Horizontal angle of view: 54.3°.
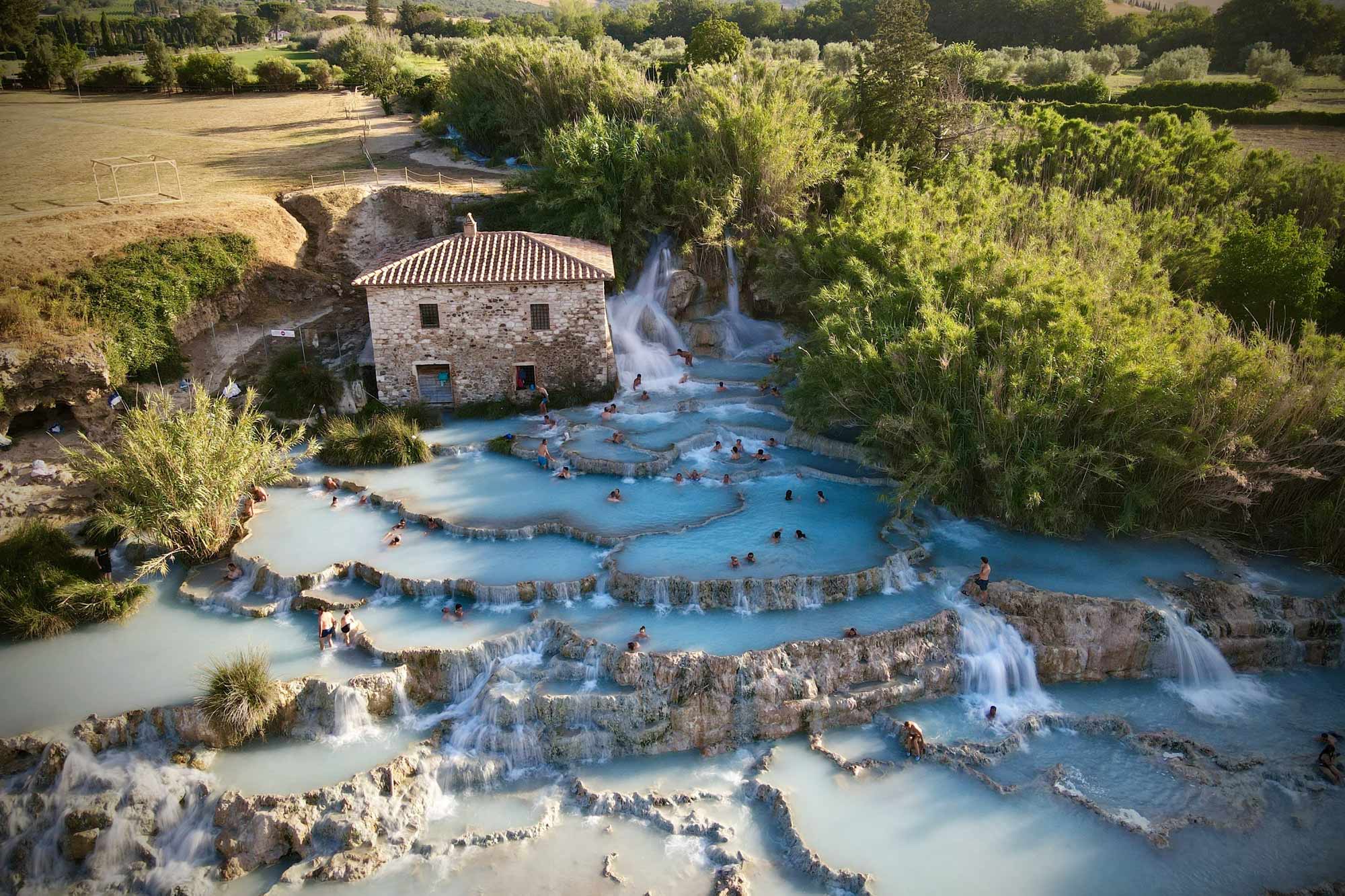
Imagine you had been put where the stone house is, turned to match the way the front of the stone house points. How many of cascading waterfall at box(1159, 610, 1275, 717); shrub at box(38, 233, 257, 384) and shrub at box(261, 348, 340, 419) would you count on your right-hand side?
2

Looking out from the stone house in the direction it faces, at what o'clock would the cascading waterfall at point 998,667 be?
The cascading waterfall is roughly at 11 o'clock from the stone house.

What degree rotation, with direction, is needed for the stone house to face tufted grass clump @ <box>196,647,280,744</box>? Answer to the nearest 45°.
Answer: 0° — it already faces it

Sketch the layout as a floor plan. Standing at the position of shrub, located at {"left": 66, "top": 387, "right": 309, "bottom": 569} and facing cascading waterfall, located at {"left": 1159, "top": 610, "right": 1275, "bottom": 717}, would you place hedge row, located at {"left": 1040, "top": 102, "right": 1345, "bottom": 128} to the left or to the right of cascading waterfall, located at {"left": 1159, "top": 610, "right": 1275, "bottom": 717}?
left

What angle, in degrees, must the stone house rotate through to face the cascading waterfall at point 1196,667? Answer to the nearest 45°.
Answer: approximately 45° to its left

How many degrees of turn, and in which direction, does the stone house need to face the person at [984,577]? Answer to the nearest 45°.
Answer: approximately 45° to its left

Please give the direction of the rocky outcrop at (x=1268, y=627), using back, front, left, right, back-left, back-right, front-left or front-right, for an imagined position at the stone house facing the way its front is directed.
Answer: front-left

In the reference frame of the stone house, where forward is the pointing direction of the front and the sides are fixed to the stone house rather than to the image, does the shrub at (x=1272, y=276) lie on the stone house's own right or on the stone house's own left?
on the stone house's own left

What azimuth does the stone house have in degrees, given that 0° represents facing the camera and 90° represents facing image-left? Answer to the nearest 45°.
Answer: approximately 0°

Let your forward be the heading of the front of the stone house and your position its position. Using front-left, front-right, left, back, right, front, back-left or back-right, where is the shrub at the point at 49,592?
front-right

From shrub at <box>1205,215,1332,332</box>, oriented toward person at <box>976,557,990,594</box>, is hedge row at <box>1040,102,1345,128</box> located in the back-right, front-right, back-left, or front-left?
back-right

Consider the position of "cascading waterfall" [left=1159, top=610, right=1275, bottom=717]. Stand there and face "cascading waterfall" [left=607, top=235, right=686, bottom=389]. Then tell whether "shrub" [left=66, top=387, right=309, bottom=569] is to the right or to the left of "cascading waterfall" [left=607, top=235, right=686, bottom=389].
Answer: left

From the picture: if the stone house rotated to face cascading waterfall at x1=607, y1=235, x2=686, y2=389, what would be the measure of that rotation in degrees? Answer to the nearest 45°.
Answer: approximately 135° to its left

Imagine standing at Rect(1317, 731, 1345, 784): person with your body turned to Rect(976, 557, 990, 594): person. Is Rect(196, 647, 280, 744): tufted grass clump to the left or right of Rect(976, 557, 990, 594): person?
left
